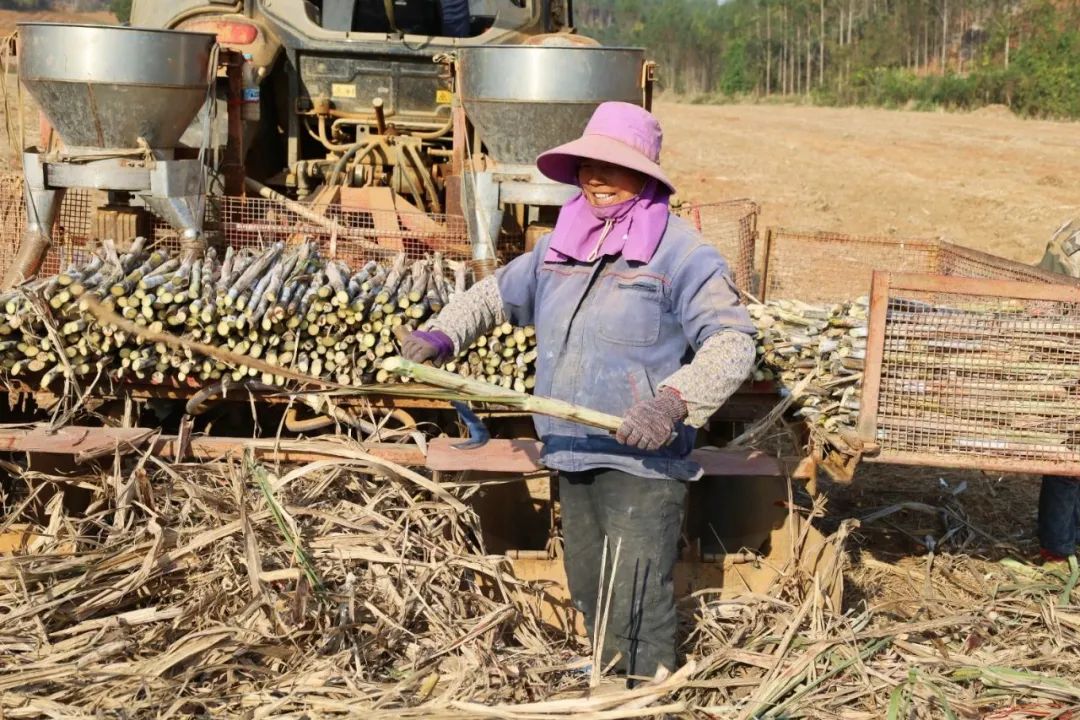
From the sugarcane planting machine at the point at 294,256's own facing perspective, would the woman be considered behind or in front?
behind

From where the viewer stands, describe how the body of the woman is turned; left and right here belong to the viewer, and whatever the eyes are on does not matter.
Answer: facing the viewer and to the left of the viewer

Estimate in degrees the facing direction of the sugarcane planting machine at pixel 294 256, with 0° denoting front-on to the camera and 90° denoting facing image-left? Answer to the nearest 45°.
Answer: approximately 180°

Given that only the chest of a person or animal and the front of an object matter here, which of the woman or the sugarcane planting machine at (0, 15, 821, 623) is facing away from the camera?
the sugarcane planting machine

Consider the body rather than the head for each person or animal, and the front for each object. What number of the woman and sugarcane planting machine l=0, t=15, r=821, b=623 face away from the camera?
1
